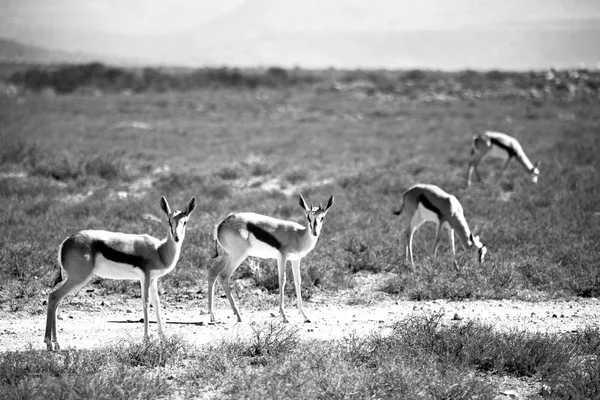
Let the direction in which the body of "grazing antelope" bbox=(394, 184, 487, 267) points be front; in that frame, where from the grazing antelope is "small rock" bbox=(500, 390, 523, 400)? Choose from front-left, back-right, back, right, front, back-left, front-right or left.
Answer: right

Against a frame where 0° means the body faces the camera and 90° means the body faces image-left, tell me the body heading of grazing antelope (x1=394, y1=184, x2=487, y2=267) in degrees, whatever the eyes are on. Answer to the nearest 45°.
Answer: approximately 270°

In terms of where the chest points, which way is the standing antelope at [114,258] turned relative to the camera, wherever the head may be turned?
to the viewer's right

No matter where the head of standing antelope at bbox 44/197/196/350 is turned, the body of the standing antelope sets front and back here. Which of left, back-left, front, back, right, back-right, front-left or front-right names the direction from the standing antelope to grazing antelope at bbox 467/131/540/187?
front-left

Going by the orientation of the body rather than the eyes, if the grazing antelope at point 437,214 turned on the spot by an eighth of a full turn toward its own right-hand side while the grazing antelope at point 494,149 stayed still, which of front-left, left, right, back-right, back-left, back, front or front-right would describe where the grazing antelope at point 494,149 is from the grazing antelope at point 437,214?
back-left

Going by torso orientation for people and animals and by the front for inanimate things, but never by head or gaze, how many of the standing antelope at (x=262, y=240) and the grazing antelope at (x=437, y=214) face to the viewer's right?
2

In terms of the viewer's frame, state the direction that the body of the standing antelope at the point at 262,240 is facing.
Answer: to the viewer's right

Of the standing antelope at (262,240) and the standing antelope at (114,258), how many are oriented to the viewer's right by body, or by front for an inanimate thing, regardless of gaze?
2

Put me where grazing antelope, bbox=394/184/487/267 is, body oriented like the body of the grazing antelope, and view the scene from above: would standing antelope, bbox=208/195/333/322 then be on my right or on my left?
on my right
